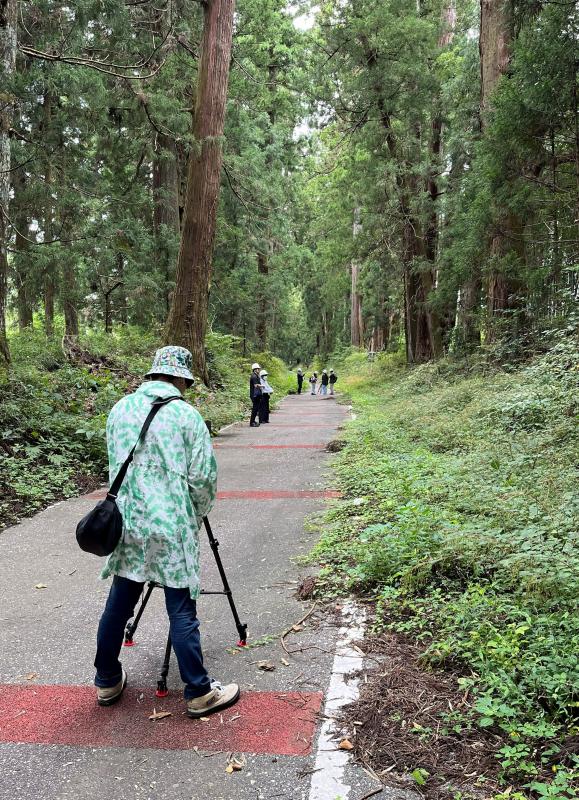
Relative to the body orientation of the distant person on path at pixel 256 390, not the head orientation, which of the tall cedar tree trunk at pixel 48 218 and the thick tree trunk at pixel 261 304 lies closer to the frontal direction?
the thick tree trunk

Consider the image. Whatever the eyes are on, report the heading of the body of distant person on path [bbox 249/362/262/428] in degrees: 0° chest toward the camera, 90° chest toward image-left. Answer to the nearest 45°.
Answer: approximately 270°

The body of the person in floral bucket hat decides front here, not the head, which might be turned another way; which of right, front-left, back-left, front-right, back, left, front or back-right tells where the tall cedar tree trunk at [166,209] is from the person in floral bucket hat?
front-left

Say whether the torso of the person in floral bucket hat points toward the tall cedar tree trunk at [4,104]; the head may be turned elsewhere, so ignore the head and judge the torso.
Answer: no

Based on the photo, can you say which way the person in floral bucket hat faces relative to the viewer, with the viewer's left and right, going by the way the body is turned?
facing away from the viewer and to the right of the viewer

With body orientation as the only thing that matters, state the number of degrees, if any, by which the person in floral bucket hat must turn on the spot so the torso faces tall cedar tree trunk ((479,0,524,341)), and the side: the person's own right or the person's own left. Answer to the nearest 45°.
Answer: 0° — they already face it

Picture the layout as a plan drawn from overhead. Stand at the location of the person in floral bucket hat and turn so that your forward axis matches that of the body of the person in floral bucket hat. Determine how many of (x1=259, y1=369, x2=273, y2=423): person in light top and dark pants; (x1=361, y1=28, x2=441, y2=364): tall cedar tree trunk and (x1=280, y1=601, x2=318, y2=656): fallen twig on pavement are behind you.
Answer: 0

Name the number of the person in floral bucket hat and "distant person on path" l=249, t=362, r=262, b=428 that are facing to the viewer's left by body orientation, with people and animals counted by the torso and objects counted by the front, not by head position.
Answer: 0

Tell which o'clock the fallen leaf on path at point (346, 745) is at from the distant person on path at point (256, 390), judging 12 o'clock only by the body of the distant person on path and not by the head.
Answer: The fallen leaf on path is roughly at 3 o'clock from the distant person on path.

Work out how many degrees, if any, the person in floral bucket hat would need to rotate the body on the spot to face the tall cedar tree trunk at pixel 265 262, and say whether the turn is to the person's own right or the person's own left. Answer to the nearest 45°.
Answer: approximately 45° to the person's own left

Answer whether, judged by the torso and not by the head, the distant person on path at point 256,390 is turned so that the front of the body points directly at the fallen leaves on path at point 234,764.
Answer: no
